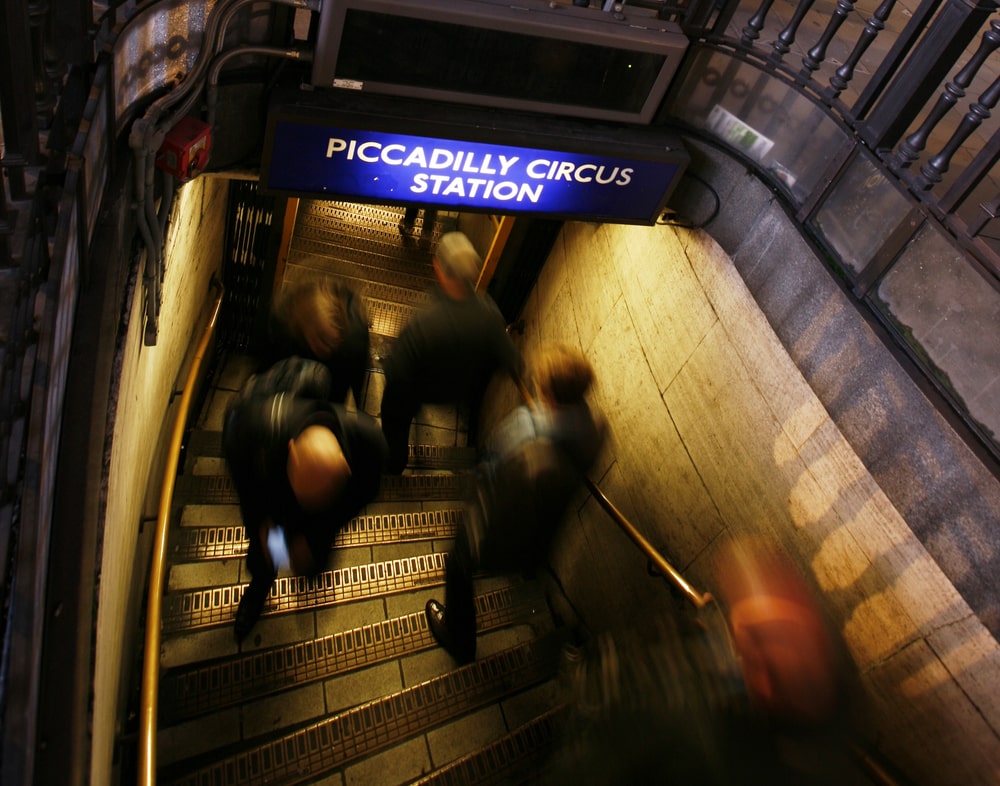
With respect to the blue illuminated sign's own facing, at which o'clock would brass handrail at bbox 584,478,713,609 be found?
The brass handrail is roughly at 10 o'clock from the blue illuminated sign.

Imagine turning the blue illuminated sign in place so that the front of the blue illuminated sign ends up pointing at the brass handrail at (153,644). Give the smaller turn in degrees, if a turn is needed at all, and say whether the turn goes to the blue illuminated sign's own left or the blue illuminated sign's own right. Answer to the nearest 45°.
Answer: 0° — it already faces it
